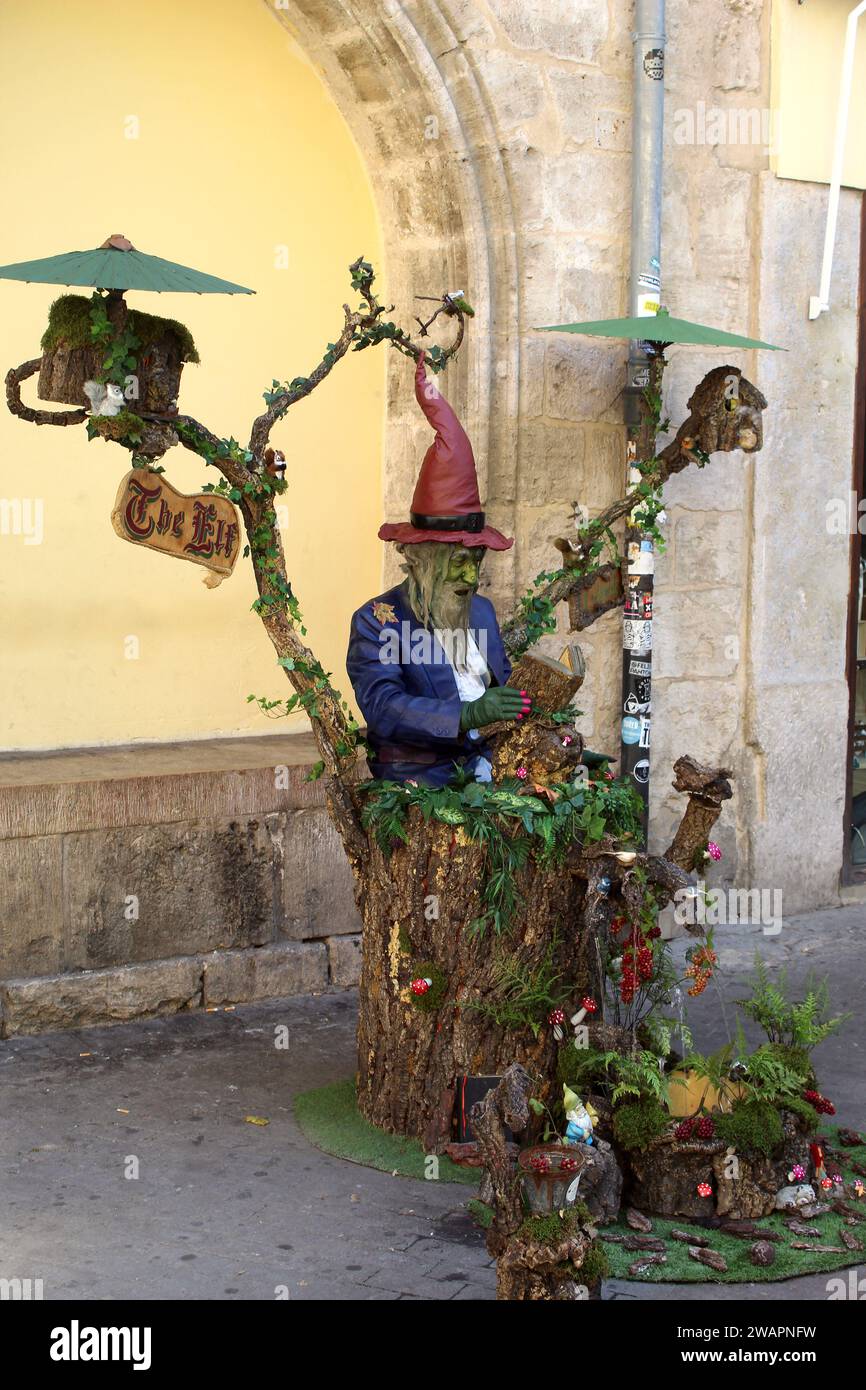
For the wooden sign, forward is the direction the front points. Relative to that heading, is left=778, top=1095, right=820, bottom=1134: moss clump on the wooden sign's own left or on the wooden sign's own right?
on the wooden sign's own left

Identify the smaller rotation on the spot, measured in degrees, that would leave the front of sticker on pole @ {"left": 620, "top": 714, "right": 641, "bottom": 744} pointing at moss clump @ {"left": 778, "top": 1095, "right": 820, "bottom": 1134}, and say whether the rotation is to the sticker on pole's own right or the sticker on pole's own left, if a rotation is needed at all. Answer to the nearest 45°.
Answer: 0° — it already faces it

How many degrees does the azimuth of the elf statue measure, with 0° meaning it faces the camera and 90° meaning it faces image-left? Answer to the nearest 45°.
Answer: approximately 315°

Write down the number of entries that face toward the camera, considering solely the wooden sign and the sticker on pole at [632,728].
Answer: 2

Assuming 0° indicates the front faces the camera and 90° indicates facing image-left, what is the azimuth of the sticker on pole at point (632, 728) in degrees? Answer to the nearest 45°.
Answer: approximately 0°

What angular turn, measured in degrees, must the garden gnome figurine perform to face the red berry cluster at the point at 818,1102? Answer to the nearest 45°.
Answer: approximately 90° to its left

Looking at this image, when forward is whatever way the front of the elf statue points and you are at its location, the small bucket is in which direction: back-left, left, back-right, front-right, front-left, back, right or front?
front-right

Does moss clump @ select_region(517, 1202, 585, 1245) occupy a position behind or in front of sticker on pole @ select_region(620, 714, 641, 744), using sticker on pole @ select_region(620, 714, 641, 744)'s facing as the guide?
in front
